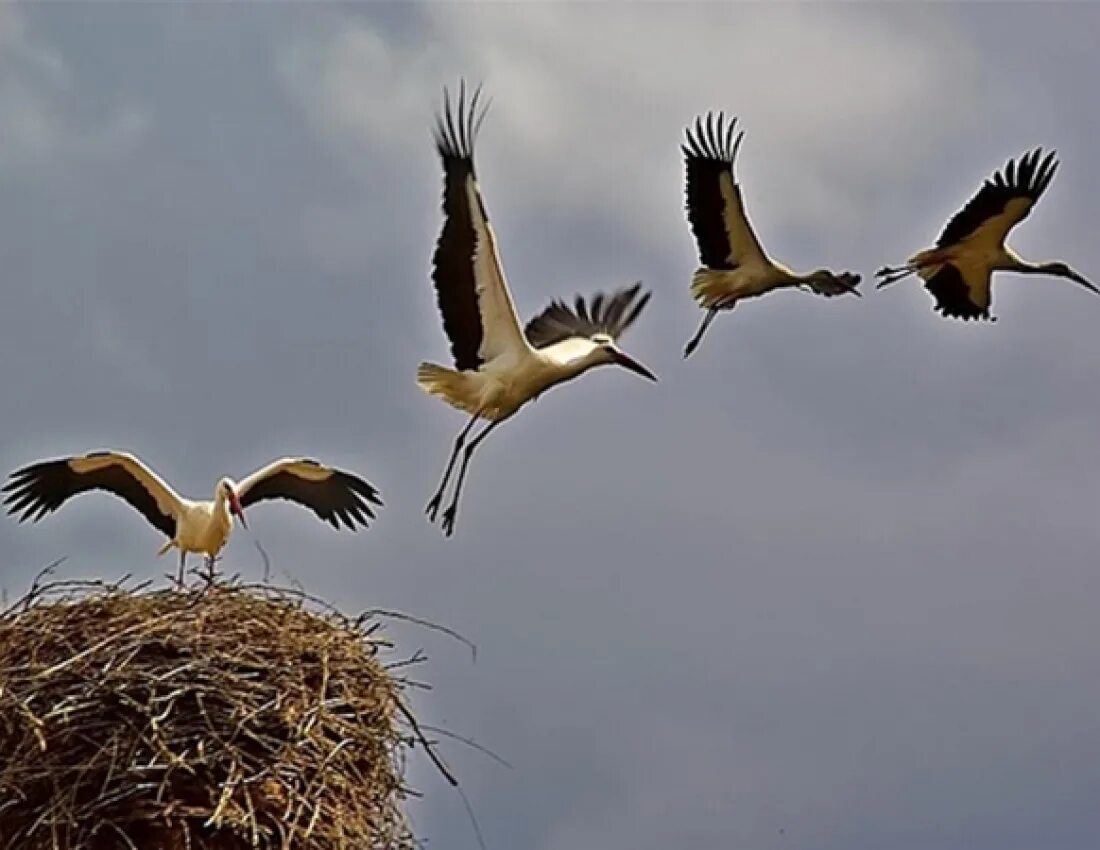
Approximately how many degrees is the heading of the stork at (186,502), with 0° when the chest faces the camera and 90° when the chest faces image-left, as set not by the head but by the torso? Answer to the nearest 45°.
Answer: approximately 315°

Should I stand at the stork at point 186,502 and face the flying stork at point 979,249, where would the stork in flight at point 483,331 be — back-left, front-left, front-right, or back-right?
front-right

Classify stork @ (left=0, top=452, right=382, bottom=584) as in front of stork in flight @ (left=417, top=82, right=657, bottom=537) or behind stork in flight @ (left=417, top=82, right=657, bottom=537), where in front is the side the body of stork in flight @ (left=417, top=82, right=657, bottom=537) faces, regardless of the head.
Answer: behind

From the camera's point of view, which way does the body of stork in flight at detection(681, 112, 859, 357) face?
to the viewer's right

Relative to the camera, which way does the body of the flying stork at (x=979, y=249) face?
to the viewer's right

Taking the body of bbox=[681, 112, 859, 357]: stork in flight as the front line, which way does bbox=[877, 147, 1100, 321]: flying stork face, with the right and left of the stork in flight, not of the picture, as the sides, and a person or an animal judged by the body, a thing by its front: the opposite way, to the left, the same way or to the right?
the same way

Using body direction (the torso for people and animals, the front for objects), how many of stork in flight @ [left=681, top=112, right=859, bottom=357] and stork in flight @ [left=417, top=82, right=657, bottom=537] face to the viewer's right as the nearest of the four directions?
2

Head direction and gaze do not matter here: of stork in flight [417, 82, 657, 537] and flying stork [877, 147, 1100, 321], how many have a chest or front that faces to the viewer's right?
2

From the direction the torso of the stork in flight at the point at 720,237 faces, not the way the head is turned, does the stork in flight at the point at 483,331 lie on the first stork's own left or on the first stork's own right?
on the first stork's own right

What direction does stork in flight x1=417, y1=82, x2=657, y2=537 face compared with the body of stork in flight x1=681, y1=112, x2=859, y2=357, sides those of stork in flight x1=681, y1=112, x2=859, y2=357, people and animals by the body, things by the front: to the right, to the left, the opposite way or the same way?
the same way

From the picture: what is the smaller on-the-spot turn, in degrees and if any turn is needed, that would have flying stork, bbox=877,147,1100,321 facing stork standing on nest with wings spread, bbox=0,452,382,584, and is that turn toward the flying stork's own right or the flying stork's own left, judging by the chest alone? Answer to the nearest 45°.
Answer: approximately 135° to the flying stork's own right

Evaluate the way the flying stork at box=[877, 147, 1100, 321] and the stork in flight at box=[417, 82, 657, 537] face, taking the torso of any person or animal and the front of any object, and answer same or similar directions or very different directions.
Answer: same or similar directions

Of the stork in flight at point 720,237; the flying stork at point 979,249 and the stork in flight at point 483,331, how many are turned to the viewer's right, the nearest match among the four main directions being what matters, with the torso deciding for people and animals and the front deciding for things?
3

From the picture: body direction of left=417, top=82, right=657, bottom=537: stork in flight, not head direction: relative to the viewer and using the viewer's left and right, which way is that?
facing to the right of the viewer
